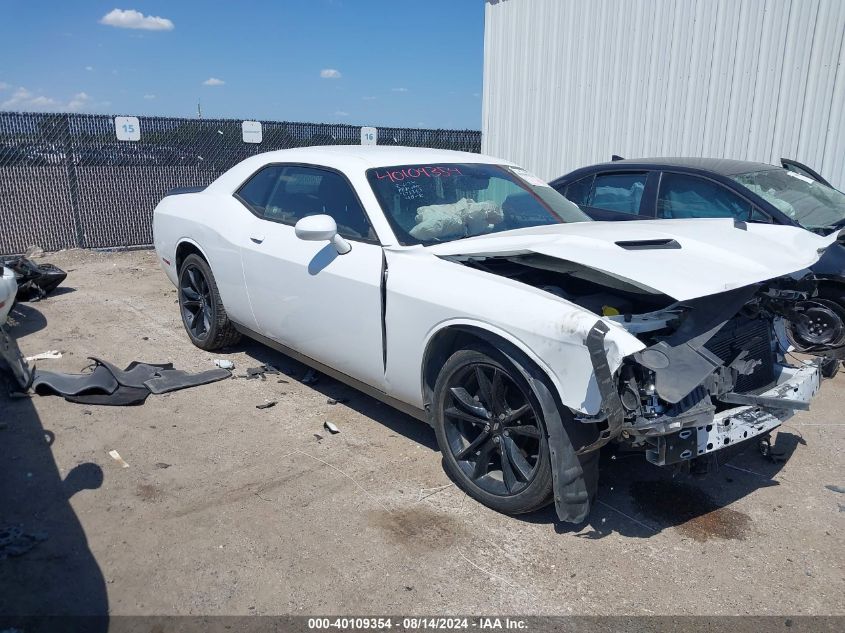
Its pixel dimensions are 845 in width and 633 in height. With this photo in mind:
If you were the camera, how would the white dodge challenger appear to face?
facing the viewer and to the right of the viewer

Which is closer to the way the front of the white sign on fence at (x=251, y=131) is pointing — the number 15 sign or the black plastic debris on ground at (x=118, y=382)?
the black plastic debris on ground

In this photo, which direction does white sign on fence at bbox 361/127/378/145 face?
toward the camera

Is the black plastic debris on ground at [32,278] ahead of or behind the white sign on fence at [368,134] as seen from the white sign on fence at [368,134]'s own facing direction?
ahead

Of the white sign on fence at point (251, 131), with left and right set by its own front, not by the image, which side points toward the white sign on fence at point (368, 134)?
left

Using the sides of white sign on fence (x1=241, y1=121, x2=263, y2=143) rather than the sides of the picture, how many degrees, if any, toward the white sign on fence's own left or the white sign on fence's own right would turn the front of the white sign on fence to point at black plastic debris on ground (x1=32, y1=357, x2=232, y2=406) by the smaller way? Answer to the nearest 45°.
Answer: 0° — it already faces it

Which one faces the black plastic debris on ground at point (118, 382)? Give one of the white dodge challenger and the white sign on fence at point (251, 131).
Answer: the white sign on fence

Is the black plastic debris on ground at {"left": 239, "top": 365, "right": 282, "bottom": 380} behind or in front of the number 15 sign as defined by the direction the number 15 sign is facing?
in front

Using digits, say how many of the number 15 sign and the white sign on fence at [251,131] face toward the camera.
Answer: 2

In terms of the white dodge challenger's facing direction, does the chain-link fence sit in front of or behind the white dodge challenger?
behind

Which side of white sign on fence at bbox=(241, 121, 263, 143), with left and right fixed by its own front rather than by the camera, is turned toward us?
front

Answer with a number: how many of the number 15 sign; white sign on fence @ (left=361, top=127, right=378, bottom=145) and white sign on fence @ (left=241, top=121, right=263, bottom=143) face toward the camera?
3

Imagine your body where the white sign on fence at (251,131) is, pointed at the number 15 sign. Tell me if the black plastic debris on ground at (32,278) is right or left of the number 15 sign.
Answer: left
